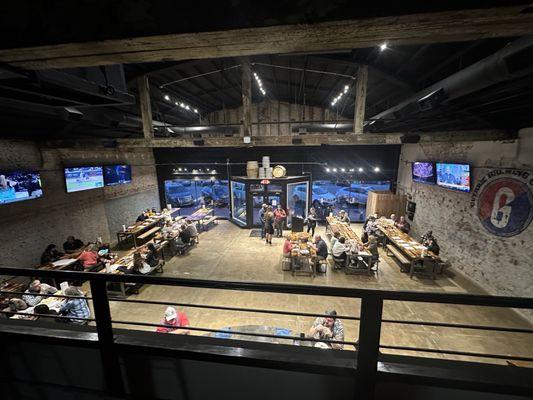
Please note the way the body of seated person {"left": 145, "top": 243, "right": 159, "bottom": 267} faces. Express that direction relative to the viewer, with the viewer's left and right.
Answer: facing away from the viewer and to the left of the viewer

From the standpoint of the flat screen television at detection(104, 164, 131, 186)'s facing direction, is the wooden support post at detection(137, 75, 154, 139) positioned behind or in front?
in front

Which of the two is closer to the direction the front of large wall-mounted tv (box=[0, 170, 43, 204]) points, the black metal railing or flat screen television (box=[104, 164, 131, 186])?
the black metal railing

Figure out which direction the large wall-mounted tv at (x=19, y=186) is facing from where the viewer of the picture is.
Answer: facing the viewer and to the right of the viewer

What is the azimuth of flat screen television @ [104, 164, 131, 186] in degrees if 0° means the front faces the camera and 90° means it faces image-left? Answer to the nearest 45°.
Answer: approximately 315°

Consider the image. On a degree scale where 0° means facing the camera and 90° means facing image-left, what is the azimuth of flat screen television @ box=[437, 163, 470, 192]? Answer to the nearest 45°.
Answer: approximately 45°

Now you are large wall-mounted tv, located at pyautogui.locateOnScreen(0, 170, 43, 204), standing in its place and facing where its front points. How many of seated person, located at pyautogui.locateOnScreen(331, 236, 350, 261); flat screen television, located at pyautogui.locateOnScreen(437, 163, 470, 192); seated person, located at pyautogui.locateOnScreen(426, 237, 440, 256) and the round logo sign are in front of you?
4

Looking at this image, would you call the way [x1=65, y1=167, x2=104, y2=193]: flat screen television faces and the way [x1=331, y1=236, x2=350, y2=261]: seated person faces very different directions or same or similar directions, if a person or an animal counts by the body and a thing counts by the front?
same or similar directions

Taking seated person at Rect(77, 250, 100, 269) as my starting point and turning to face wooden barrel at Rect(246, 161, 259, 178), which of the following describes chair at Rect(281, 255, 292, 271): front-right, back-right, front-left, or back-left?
front-right

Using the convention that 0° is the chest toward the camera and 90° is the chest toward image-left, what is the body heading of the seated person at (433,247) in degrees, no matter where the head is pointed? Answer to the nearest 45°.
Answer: approximately 45°

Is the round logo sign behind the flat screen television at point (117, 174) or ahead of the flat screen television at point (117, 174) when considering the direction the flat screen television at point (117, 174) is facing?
ahead

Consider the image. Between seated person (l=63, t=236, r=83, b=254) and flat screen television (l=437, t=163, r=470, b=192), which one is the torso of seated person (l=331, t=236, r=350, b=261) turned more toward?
the flat screen television

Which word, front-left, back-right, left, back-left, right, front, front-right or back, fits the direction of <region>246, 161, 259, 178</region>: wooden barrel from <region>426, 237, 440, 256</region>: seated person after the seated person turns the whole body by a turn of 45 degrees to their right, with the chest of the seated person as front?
front

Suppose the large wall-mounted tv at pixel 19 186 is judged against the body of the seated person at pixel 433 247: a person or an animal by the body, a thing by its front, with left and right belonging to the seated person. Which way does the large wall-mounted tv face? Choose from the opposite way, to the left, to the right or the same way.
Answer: the opposite way

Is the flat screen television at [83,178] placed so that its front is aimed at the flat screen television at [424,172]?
yes

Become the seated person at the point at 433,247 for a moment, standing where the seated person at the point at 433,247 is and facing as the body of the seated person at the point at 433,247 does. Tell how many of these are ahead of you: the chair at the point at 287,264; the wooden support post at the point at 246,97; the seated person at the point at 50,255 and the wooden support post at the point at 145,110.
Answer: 4

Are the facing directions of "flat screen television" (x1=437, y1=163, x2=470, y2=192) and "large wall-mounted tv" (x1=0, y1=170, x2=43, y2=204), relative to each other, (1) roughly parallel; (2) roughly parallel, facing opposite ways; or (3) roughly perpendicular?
roughly parallel, facing opposite ways

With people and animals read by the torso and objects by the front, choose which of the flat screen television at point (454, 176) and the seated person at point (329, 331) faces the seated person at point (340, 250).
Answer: the flat screen television

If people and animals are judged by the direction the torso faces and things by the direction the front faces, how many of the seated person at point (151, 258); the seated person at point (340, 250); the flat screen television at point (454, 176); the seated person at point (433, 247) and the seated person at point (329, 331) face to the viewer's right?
1
